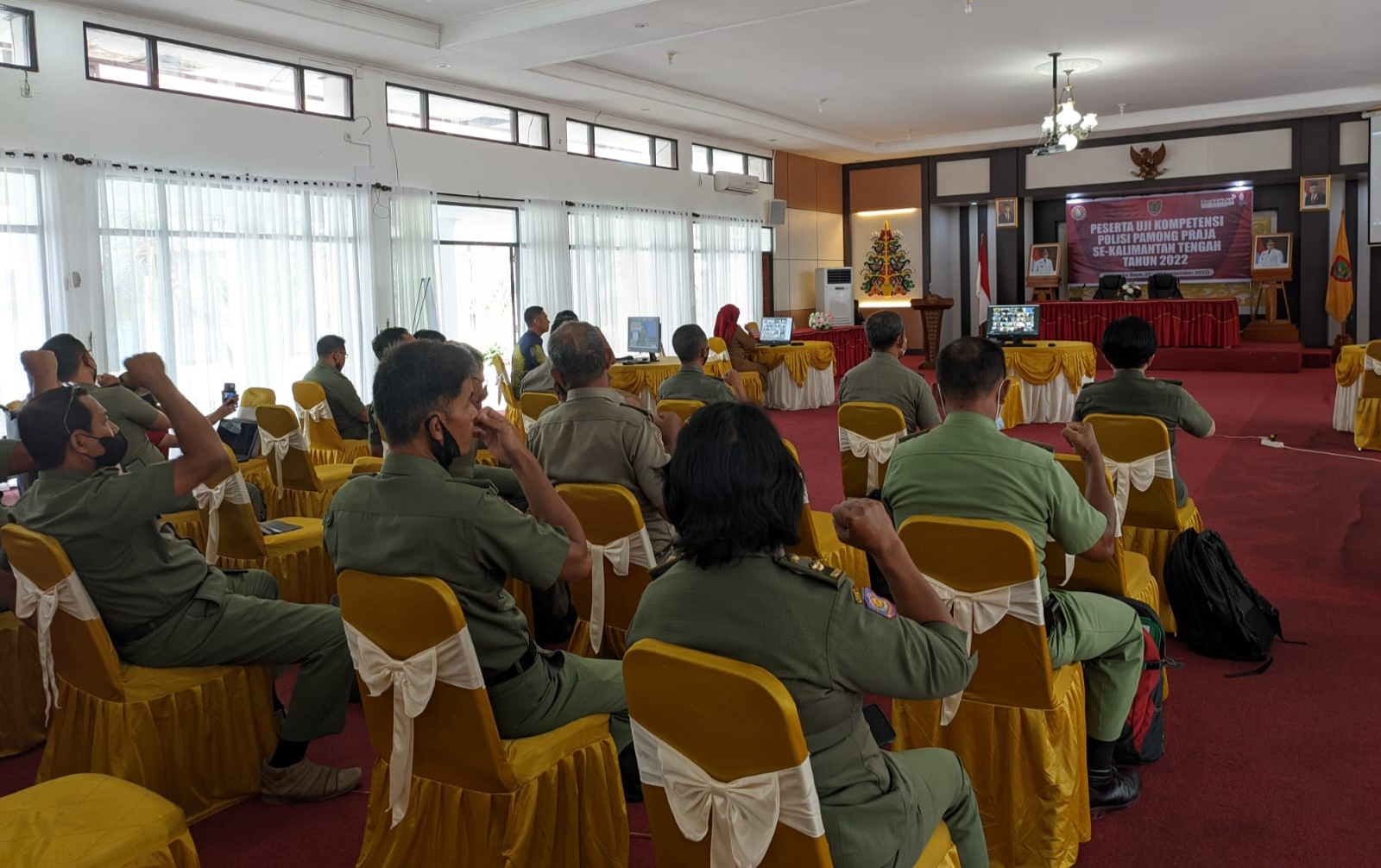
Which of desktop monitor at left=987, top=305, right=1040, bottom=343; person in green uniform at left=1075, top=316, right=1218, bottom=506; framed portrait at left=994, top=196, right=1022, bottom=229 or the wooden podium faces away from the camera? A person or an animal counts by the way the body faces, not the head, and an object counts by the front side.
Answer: the person in green uniform

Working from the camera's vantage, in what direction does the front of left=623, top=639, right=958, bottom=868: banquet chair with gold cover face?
facing away from the viewer and to the right of the viewer

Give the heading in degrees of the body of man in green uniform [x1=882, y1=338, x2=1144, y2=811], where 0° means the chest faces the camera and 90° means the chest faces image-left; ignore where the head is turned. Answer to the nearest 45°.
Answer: approximately 225°

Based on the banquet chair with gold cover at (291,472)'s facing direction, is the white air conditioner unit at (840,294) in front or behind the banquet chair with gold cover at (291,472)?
in front

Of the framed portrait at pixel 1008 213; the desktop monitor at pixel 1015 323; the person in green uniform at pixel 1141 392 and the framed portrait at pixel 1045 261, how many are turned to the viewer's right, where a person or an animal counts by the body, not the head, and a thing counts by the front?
0

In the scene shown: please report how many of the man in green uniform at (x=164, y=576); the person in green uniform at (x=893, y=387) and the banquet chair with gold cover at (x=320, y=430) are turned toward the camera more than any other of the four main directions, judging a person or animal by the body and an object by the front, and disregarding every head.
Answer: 0

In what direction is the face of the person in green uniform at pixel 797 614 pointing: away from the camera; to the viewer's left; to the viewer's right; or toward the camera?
away from the camera

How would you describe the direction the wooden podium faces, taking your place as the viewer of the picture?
facing the viewer

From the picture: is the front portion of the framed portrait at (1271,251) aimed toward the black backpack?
yes

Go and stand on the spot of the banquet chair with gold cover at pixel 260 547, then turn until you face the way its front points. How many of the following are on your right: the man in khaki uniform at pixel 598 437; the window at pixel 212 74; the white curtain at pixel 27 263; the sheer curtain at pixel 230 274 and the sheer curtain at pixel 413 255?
1

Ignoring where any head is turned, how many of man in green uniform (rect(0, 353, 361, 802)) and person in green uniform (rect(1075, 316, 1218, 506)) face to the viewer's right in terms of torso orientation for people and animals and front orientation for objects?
1

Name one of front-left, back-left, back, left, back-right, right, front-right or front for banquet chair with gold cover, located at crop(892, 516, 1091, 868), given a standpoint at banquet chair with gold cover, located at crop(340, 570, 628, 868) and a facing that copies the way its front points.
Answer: front-right

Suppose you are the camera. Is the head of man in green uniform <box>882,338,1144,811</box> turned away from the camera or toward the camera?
away from the camera

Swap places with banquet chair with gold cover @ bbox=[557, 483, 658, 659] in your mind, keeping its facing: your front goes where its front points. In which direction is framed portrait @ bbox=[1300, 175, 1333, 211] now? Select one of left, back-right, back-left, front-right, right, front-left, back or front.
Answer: front
